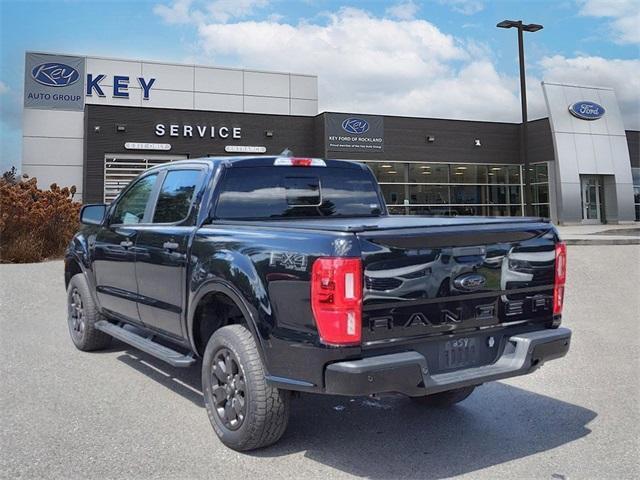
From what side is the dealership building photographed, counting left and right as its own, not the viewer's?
front

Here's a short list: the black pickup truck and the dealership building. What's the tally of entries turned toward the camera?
1

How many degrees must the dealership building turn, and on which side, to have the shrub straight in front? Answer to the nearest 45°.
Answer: approximately 45° to its right

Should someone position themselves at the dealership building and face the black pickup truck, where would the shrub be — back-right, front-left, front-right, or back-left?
front-right

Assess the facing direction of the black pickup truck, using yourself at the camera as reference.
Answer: facing away from the viewer and to the left of the viewer

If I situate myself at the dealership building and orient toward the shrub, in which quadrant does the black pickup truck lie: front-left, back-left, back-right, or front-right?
front-left

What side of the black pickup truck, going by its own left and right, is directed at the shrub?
front

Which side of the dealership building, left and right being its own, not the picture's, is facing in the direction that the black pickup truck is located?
front

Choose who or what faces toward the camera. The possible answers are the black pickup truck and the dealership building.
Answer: the dealership building
